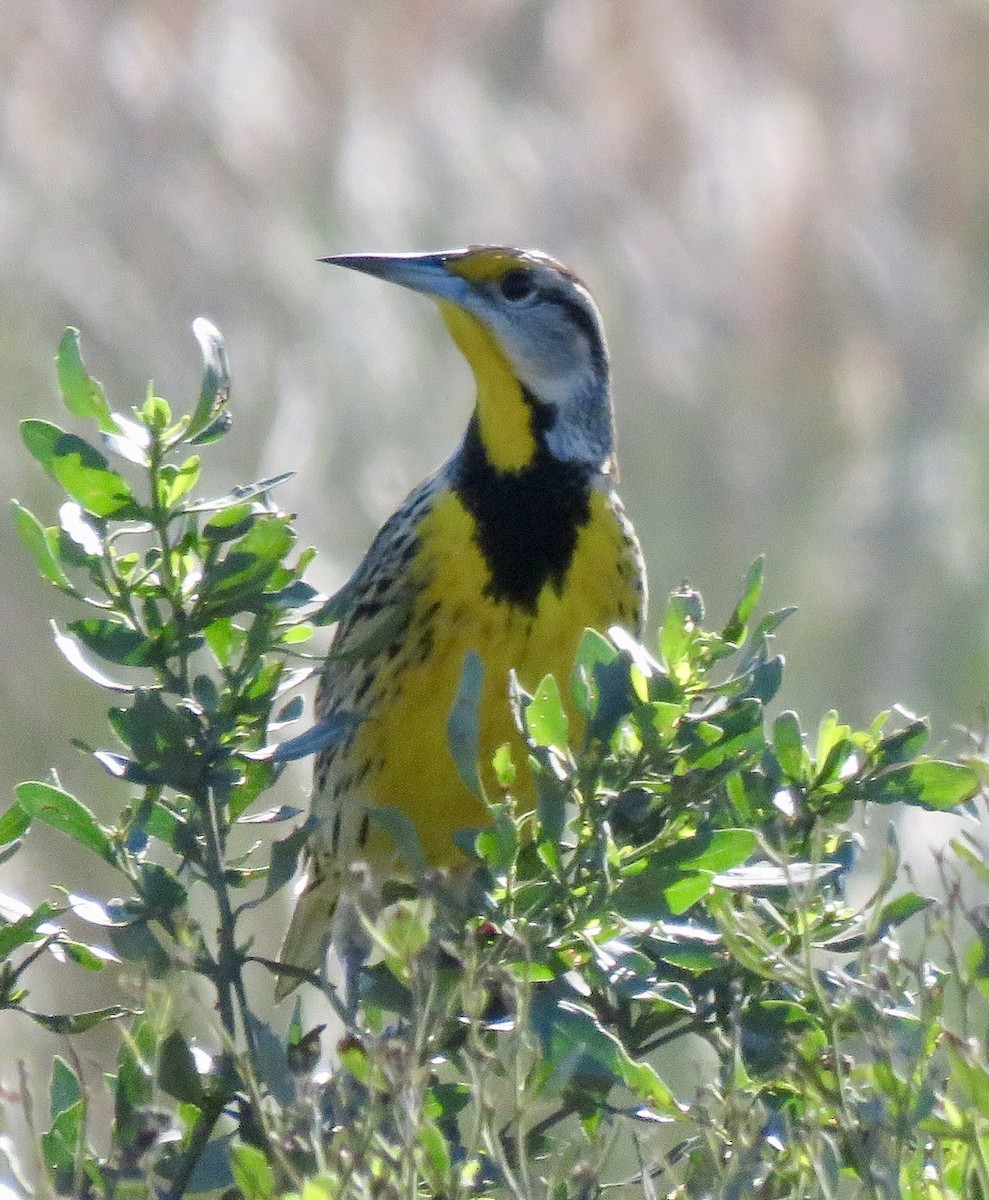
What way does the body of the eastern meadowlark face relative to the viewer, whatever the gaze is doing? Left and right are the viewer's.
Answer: facing the viewer and to the right of the viewer
